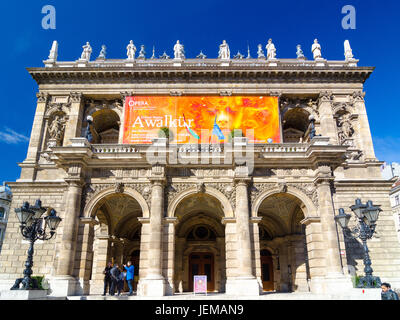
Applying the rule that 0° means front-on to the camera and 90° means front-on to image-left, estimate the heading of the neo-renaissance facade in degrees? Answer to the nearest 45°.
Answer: approximately 0°

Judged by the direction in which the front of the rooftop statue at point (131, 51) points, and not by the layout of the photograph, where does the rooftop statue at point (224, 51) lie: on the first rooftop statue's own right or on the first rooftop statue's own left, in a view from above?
on the first rooftop statue's own left

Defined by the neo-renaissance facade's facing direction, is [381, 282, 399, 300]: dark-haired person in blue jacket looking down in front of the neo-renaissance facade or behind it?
in front

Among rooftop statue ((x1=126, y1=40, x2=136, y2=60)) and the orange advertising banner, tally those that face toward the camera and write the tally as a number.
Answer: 2

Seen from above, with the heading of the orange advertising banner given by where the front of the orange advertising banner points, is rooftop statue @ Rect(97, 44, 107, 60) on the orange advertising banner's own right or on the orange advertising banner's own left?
on the orange advertising banner's own right

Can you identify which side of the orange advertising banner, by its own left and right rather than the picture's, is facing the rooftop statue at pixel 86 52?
right

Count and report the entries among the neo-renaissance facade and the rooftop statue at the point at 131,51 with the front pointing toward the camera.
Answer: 2

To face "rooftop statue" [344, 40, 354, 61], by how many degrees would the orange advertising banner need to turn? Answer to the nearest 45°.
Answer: approximately 90° to its left

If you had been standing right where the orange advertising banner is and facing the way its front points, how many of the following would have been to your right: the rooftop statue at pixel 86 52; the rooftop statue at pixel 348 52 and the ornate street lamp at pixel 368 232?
1

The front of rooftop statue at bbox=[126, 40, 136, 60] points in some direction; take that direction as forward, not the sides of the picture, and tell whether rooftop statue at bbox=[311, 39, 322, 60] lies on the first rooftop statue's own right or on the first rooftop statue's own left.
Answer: on the first rooftop statue's own left
